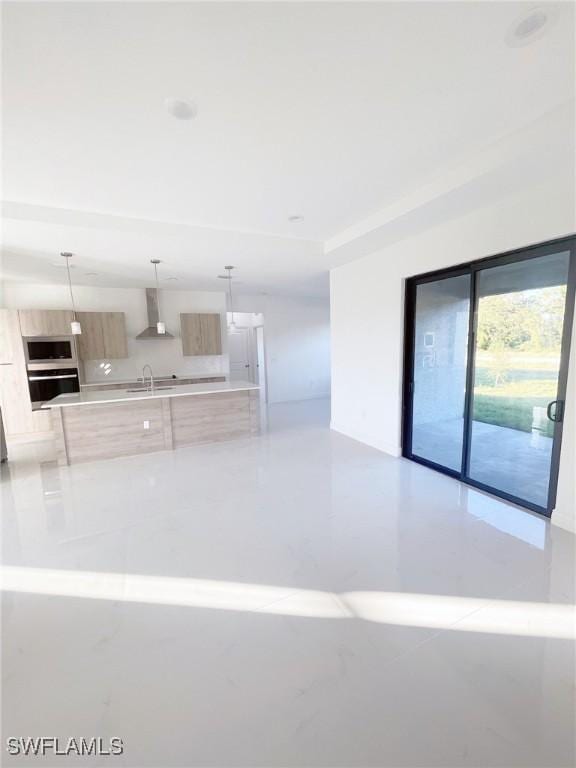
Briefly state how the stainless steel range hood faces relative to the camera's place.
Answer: facing the viewer

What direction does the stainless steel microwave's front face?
toward the camera

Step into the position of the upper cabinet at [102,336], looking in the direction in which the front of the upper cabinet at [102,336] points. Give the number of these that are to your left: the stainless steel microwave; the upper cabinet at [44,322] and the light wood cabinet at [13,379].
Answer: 0

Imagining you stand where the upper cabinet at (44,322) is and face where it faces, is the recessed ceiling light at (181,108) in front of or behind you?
in front

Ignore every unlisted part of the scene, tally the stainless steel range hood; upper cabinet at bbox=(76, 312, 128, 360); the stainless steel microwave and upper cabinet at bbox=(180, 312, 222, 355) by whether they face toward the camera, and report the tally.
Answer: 4

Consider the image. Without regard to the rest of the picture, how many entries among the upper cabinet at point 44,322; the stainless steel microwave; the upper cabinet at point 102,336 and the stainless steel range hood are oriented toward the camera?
4

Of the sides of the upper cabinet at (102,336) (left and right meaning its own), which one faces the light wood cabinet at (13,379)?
right

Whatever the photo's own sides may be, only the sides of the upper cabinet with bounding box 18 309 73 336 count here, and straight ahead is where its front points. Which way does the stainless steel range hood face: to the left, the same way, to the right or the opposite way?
the same way

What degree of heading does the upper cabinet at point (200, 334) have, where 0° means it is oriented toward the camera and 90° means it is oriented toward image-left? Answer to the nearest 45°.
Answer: approximately 0°

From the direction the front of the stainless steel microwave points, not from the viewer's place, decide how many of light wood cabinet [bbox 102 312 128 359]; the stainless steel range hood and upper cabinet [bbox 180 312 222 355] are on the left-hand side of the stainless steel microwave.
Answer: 3

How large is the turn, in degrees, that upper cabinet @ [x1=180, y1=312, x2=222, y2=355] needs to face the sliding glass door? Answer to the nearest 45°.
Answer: approximately 45° to its left

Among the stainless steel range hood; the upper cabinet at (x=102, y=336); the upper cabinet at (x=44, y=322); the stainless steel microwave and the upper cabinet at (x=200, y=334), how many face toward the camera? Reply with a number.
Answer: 5

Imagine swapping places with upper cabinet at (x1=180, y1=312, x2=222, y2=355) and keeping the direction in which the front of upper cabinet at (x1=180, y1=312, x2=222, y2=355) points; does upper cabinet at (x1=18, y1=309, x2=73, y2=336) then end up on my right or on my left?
on my right

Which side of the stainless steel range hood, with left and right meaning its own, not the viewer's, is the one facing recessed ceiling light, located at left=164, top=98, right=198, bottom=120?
front

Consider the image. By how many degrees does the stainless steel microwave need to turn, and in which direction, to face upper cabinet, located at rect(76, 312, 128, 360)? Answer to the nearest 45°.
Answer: approximately 90° to its left
